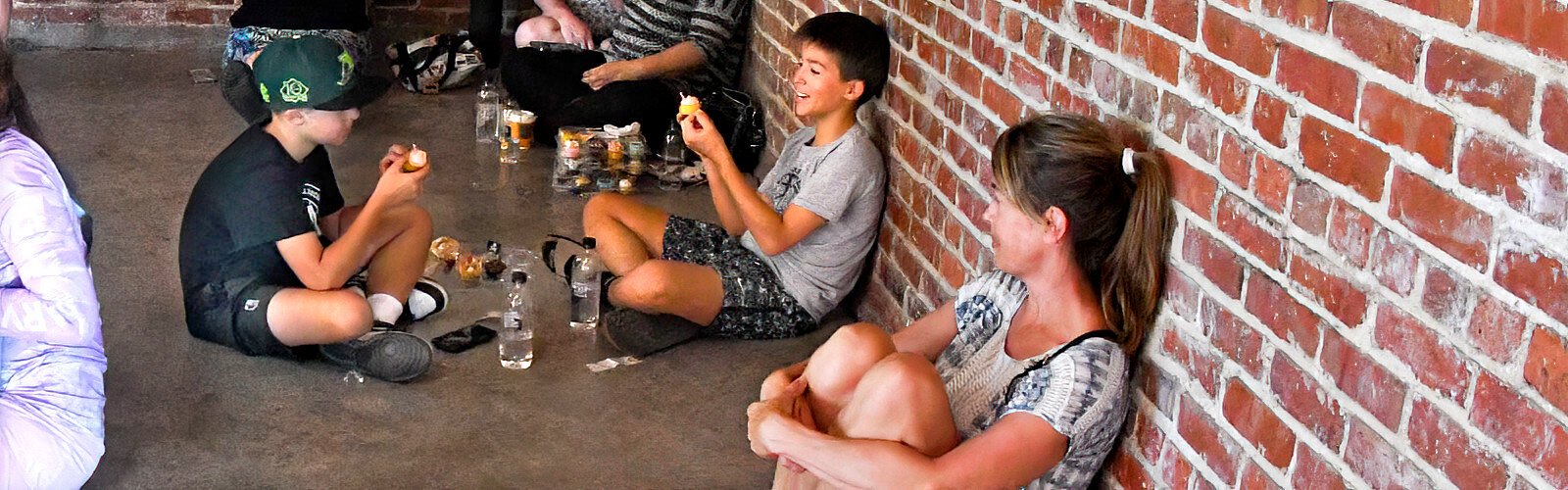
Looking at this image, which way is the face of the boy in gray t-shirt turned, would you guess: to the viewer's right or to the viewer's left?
to the viewer's left

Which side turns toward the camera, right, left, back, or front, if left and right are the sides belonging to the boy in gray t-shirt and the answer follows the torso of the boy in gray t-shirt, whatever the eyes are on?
left

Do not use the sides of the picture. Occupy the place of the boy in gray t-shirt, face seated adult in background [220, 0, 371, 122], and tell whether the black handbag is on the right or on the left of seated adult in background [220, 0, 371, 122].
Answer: right

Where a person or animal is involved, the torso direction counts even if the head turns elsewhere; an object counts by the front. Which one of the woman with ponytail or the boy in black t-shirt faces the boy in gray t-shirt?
the boy in black t-shirt

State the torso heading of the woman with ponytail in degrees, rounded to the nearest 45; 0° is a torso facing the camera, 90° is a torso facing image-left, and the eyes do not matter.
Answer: approximately 45°

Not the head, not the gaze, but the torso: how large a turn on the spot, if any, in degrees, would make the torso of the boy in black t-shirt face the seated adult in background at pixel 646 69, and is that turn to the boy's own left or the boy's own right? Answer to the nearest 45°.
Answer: approximately 45° to the boy's own left

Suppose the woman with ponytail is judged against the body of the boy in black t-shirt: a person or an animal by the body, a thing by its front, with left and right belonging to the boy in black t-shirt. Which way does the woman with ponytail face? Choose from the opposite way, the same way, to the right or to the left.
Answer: the opposite way

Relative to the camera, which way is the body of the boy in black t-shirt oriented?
to the viewer's right

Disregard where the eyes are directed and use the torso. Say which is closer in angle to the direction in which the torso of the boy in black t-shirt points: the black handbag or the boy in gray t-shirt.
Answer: the boy in gray t-shirt

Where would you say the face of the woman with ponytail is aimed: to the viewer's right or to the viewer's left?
to the viewer's left

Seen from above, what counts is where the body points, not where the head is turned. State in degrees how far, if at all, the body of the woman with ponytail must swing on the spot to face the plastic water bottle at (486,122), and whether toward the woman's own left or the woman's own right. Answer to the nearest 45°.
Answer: approximately 90° to the woman's own right

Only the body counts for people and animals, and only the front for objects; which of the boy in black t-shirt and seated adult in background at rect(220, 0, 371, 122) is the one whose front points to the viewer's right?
the boy in black t-shirt
